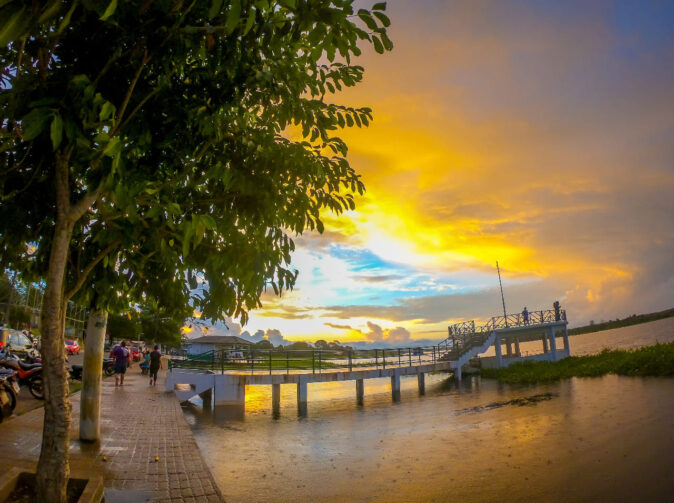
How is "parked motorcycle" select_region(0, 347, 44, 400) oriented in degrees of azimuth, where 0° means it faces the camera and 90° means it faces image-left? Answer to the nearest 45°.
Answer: approximately 90°

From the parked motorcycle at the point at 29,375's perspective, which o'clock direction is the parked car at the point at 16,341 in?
The parked car is roughly at 3 o'clock from the parked motorcycle.

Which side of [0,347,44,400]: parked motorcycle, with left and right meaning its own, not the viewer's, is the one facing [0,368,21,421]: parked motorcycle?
left

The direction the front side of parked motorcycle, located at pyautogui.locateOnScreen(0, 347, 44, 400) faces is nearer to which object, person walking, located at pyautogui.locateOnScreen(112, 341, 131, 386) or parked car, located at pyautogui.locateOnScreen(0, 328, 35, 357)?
the parked car

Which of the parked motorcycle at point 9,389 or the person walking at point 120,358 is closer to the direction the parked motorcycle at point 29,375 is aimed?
the parked motorcycle

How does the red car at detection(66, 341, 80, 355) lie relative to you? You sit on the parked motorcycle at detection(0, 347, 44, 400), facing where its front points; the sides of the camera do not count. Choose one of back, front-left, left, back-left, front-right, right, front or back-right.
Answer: right

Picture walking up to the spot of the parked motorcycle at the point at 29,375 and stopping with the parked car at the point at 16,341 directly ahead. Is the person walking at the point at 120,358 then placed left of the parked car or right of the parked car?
right

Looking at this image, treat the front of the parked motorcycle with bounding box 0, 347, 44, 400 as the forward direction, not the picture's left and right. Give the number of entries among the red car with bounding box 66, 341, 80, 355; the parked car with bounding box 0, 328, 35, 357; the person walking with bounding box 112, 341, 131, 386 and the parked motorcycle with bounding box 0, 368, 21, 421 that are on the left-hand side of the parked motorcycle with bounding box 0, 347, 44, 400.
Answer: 1
